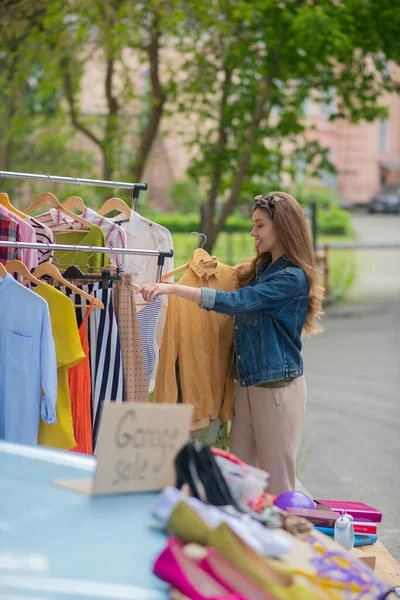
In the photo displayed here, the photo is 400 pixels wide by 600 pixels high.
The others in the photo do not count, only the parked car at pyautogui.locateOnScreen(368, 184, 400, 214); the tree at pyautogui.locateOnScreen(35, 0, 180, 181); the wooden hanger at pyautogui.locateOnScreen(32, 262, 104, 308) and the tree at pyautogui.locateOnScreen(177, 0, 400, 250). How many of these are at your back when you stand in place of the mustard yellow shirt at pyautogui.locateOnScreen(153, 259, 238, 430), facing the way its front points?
3

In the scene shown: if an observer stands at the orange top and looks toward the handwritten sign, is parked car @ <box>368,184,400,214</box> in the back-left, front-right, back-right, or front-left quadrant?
back-left

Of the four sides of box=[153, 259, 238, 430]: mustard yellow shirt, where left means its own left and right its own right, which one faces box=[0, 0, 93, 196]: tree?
back

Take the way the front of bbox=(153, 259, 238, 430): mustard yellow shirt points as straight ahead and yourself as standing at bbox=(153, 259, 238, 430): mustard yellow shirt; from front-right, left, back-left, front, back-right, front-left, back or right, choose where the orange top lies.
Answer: front-right

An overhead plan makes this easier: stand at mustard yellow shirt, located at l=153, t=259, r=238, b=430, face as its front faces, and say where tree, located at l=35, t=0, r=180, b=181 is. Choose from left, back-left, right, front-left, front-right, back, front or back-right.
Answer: back

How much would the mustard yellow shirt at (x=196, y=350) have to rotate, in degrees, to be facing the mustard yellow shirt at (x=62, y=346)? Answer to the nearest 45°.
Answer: approximately 45° to its right

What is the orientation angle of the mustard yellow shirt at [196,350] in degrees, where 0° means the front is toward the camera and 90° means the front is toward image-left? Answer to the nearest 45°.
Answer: approximately 0°

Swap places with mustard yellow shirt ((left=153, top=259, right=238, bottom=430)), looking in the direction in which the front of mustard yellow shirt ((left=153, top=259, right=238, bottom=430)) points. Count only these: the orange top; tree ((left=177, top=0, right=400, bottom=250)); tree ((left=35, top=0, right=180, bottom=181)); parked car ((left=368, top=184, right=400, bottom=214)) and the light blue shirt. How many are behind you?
3

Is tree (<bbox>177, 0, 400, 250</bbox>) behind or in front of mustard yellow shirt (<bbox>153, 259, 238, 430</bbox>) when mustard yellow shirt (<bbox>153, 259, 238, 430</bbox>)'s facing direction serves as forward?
behind

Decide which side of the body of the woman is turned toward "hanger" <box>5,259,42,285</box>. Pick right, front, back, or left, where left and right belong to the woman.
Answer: front

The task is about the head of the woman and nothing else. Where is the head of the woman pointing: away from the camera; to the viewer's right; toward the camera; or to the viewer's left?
to the viewer's left

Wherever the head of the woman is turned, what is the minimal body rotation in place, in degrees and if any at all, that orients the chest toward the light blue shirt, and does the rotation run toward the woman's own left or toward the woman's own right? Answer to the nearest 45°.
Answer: approximately 45° to the woman's own left

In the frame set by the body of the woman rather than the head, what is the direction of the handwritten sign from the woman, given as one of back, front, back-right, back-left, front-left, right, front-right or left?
left

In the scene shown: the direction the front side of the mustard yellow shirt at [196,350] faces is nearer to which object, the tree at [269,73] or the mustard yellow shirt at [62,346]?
the mustard yellow shirt

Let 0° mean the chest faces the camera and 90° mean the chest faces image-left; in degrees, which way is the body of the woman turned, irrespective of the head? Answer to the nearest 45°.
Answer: approximately 90°

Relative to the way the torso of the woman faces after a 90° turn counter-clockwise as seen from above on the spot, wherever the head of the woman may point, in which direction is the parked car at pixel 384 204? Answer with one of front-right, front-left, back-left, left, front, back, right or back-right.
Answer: back

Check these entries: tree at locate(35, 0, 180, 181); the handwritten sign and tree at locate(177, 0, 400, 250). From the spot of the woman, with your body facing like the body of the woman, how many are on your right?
2

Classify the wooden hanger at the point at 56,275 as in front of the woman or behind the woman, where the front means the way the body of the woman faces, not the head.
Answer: in front
